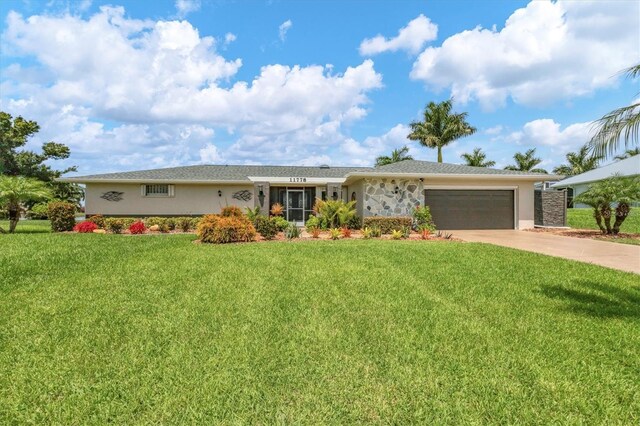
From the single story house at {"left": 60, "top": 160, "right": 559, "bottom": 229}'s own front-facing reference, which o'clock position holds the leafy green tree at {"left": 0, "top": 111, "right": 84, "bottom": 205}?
The leafy green tree is roughly at 4 o'clock from the single story house.

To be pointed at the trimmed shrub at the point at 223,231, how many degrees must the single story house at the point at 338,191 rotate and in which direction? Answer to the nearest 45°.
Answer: approximately 45° to its right

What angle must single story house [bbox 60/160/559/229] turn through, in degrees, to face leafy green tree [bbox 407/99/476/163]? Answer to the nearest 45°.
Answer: approximately 135° to its left

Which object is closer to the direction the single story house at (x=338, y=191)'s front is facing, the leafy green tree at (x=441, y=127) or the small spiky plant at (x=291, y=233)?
the small spiky plant

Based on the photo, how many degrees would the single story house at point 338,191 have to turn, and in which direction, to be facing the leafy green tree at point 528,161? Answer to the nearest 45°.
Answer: approximately 135° to its left

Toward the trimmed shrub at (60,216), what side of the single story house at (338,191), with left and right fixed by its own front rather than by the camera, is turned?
right

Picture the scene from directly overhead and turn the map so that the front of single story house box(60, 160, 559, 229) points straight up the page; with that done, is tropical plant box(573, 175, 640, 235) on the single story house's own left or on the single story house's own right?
on the single story house's own left

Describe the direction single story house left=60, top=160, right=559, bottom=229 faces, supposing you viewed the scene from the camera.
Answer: facing the viewer

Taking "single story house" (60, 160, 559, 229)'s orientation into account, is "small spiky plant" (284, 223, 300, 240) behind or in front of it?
in front
